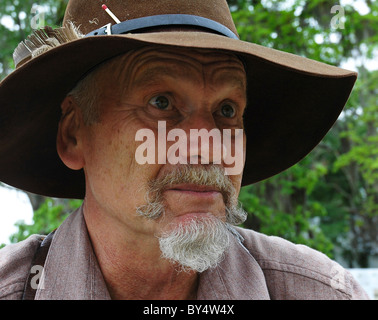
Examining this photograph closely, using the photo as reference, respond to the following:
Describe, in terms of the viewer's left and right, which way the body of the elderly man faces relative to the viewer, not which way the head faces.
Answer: facing the viewer and to the right of the viewer

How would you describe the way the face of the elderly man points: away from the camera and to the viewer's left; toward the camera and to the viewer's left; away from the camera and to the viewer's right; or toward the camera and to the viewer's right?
toward the camera and to the viewer's right
